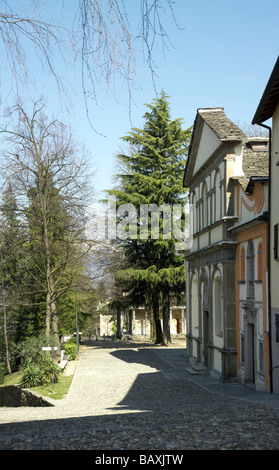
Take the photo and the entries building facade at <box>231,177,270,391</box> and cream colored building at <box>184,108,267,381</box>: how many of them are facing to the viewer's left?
2

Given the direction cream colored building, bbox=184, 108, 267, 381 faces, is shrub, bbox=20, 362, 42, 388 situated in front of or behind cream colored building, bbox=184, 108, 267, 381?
in front

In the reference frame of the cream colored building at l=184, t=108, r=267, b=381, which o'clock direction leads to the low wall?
The low wall is roughly at 12 o'clock from the cream colored building.

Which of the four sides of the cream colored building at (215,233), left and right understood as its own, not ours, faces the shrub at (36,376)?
front

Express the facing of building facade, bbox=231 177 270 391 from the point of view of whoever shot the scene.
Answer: facing to the left of the viewer

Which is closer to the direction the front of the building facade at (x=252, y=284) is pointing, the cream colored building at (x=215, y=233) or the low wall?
the low wall

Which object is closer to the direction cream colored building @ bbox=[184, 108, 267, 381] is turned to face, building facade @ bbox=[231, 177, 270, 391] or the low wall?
the low wall

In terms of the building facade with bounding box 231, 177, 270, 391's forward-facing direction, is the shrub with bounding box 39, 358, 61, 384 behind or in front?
in front

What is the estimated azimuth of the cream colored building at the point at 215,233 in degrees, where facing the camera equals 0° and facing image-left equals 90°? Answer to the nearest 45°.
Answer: approximately 90°
